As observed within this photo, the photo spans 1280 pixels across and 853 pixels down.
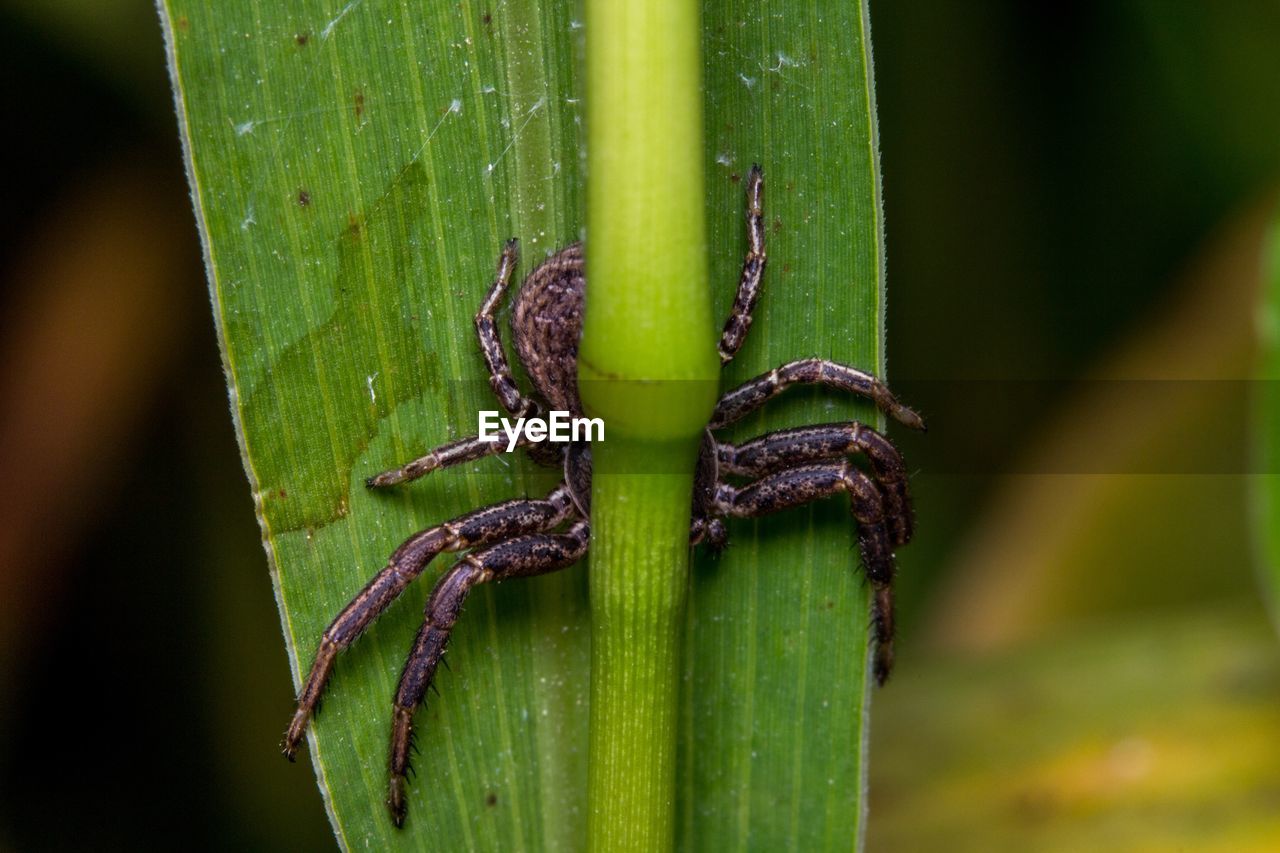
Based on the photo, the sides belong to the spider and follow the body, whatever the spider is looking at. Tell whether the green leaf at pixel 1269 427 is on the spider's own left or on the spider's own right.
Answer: on the spider's own left

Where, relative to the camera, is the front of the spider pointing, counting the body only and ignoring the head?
toward the camera
